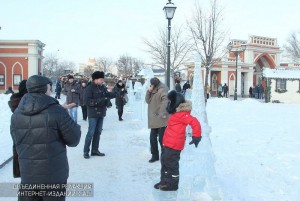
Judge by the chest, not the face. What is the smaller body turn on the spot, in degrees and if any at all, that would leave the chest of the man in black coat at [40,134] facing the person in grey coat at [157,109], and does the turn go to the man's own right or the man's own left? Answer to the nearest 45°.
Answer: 0° — they already face them

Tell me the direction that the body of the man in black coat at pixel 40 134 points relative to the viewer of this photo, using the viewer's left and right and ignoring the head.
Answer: facing away from the viewer and to the right of the viewer

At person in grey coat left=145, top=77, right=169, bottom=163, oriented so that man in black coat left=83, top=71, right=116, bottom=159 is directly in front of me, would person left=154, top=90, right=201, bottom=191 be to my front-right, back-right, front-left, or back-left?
back-left

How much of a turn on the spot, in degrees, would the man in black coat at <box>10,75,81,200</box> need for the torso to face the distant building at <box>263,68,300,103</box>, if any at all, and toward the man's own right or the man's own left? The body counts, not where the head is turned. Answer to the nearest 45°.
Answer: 0° — they already face it

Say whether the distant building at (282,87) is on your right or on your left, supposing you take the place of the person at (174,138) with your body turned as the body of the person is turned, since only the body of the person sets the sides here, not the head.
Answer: on your right
